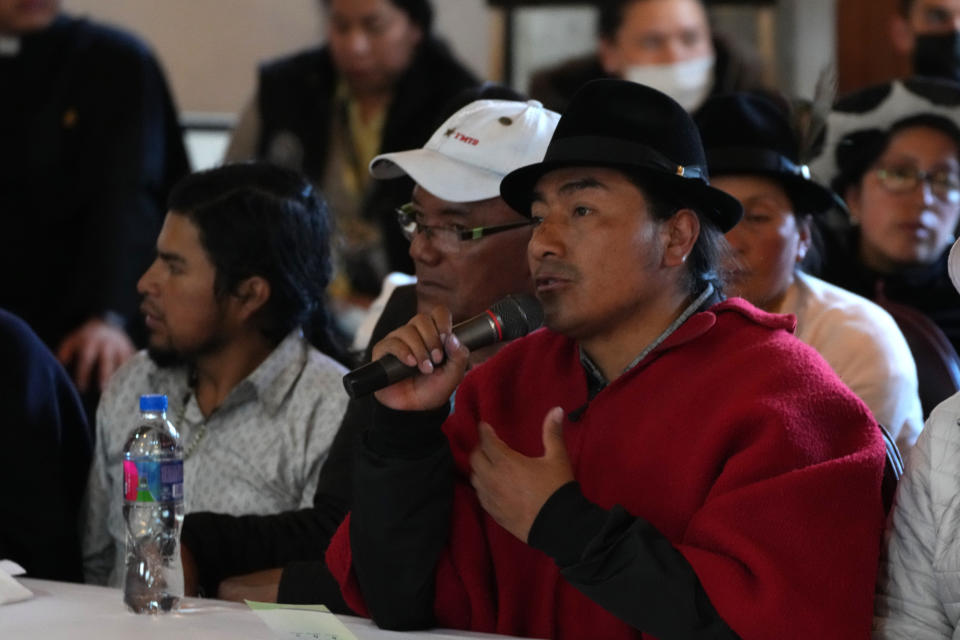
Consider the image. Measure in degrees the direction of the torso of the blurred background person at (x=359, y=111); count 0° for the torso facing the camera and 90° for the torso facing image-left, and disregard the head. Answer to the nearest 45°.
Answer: approximately 0°

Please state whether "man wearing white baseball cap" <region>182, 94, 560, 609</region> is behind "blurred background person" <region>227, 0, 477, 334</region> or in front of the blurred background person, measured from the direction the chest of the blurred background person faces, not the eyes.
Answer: in front

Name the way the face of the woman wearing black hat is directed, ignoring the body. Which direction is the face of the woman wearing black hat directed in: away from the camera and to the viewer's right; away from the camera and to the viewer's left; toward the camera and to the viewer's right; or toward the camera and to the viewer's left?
toward the camera and to the viewer's left

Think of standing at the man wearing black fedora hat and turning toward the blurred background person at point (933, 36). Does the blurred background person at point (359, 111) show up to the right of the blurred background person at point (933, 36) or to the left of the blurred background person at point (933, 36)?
left

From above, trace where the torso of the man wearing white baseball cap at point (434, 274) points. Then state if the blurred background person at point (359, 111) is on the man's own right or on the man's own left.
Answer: on the man's own right

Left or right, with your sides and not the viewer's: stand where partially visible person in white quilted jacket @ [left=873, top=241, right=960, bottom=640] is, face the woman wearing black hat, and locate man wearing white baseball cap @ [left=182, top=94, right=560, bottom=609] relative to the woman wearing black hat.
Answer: left

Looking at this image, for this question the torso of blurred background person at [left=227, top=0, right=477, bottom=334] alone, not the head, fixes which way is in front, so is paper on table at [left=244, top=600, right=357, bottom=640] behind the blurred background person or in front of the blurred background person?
in front

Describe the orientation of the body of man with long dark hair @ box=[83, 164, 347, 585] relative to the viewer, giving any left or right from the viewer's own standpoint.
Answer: facing the viewer and to the left of the viewer

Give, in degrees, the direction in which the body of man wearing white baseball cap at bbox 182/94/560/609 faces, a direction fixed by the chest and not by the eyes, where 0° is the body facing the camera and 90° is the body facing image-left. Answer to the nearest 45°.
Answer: approximately 45°

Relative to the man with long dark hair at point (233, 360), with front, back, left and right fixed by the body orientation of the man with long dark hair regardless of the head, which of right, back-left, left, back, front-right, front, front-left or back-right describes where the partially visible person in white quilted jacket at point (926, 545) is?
left

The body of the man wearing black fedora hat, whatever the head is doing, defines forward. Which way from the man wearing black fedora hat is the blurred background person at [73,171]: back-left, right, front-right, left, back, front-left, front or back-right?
right

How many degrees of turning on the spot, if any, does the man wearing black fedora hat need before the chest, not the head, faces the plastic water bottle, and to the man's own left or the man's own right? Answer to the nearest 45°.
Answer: approximately 45° to the man's own right

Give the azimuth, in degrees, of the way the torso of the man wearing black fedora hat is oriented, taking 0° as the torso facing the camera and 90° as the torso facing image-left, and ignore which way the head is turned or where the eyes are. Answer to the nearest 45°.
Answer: approximately 45°

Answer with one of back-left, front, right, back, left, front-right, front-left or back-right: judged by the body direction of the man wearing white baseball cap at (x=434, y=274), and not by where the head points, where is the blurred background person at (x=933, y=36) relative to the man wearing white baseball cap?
back

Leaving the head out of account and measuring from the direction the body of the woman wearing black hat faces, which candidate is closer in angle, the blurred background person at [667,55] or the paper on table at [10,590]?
the paper on table
